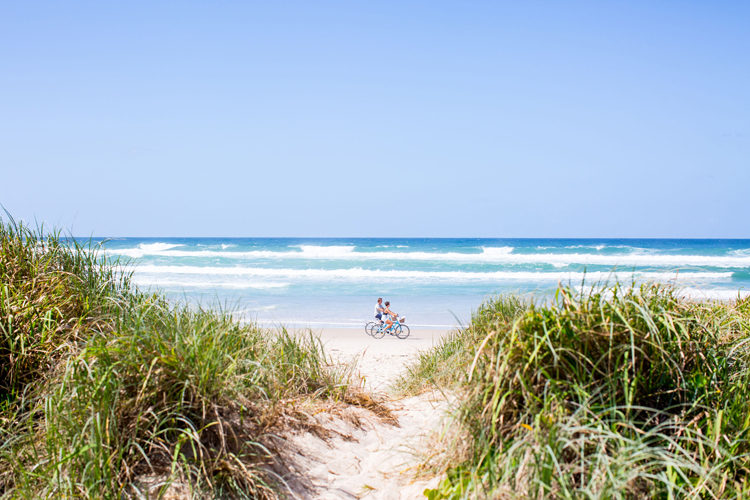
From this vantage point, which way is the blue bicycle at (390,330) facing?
to the viewer's right

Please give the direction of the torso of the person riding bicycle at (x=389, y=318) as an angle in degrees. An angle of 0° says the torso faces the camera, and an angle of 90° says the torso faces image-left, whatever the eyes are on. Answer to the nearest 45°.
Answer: approximately 270°
